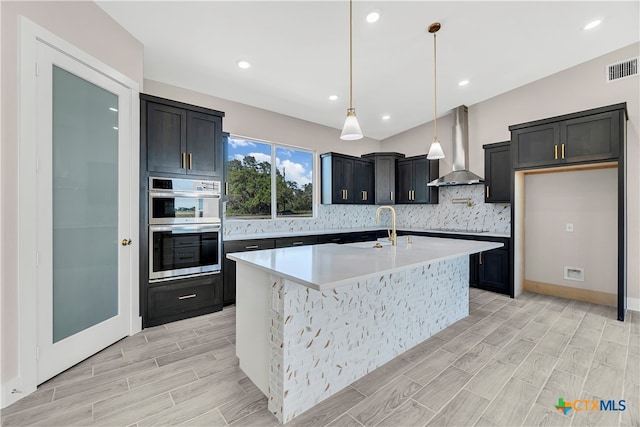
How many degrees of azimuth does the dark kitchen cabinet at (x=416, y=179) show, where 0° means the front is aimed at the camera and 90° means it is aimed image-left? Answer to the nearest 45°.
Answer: approximately 45°

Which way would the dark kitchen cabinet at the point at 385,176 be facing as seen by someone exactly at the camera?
facing the viewer

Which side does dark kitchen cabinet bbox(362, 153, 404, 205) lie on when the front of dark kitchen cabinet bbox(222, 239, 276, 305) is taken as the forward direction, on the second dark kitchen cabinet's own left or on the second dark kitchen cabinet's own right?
on the second dark kitchen cabinet's own left

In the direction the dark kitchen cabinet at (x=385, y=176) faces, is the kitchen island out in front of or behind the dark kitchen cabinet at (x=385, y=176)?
in front

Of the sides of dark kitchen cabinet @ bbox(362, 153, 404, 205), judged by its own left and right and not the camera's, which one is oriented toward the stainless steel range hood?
left

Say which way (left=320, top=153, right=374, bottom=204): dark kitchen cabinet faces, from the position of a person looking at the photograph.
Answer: facing the viewer and to the right of the viewer

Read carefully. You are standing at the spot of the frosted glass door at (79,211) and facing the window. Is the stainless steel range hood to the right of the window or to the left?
right

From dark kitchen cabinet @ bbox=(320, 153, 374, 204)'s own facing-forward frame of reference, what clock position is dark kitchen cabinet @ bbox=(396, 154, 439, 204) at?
dark kitchen cabinet @ bbox=(396, 154, 439, 204) is roughly at 10 o'clock from dark kitchen cabinet @ bbox=(320, 153, 374, 204).

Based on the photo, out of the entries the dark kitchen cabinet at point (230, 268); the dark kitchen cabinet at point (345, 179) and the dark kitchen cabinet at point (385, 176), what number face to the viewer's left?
0

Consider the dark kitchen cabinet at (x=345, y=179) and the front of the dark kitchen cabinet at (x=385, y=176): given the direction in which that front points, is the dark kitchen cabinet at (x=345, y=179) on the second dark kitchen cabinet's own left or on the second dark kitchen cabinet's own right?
on the second dark kitchen cabinet's own right

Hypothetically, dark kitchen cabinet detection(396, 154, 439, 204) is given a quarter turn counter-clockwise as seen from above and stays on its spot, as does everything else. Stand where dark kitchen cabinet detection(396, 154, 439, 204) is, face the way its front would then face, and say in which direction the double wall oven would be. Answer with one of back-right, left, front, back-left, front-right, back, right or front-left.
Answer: right

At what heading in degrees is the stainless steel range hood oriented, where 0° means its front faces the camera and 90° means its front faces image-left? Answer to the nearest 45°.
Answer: approximately 45°
